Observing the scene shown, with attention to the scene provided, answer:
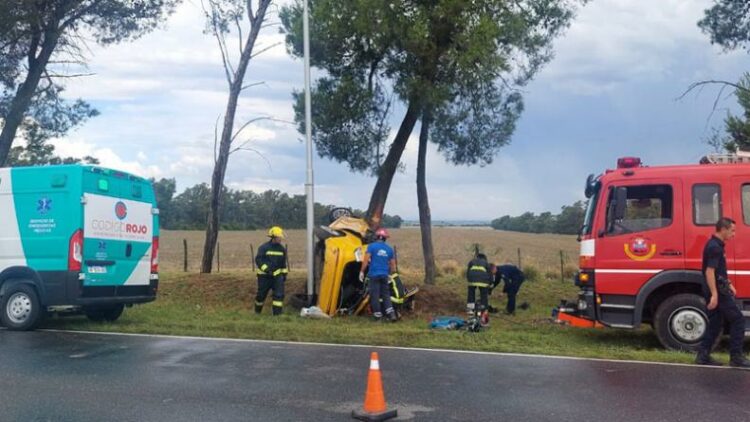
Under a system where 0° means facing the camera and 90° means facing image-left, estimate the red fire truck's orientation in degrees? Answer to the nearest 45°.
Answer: approximately 90°

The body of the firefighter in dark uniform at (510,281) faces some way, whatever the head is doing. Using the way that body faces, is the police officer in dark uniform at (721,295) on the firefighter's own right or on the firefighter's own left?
on the firefighter's own left

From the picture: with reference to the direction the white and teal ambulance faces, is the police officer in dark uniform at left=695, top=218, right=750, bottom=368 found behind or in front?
behind

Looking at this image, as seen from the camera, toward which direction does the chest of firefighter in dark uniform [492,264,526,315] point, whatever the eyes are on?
to the viewer's left

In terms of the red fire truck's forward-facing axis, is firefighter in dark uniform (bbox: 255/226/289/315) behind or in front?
in front

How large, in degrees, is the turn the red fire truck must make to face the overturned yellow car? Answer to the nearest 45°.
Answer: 0° — it already faces it

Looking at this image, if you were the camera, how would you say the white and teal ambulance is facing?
facing away from the viewer and to the left of the viewer

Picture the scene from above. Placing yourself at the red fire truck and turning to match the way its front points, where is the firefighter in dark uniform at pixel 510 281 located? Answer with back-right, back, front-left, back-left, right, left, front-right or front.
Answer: front-right

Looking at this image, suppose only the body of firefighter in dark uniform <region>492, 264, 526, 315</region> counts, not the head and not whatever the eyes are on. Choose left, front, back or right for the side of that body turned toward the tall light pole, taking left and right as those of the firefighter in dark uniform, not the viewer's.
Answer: front
